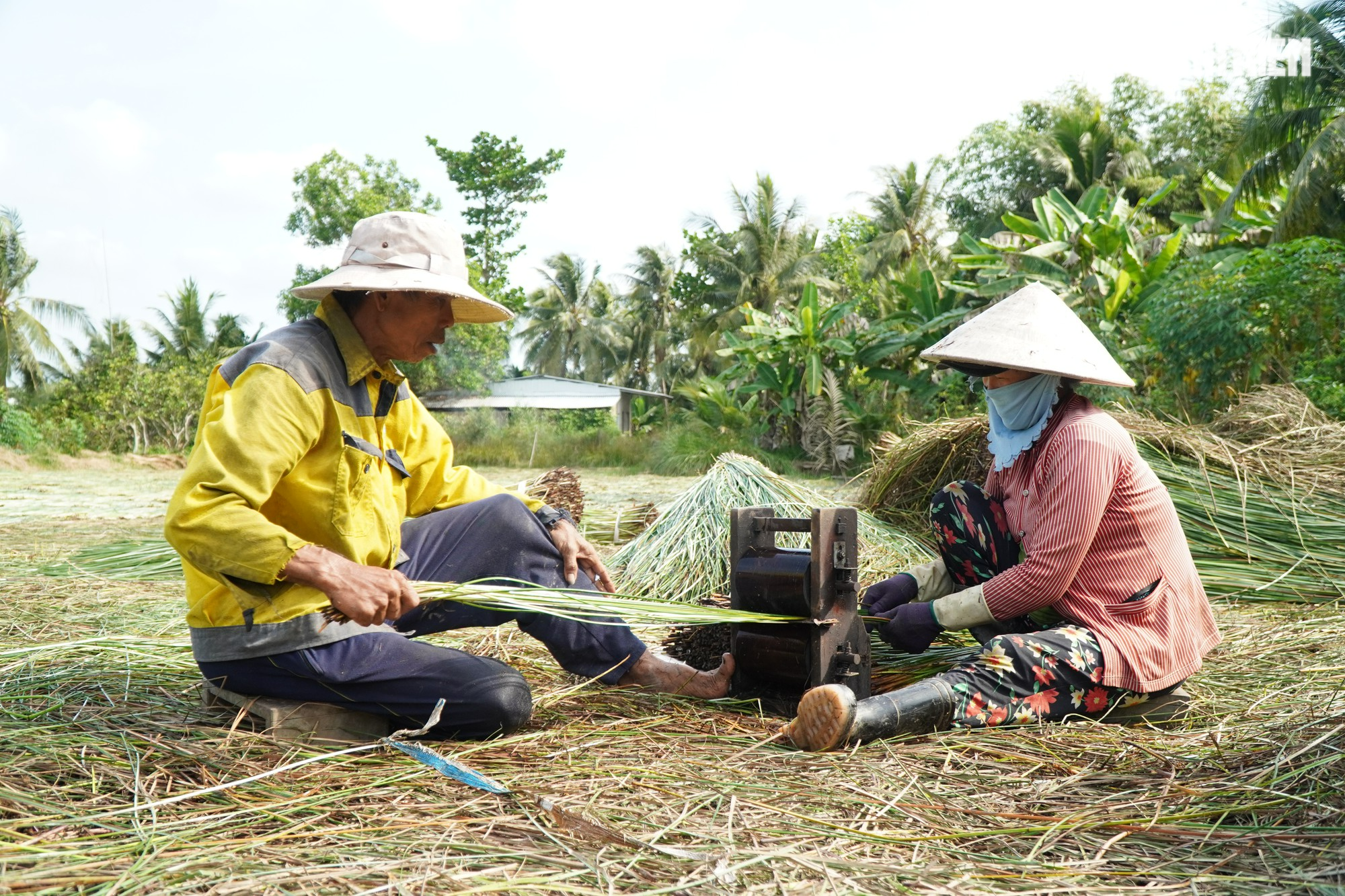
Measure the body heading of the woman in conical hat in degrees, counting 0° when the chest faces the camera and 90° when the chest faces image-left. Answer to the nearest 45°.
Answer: approximately 90°

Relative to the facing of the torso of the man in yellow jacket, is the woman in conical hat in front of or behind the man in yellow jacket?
in front

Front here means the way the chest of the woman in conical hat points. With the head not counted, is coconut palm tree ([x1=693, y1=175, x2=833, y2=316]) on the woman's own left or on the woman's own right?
on the woman's own right

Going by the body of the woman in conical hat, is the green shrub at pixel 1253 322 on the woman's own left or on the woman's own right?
on the woman's own right

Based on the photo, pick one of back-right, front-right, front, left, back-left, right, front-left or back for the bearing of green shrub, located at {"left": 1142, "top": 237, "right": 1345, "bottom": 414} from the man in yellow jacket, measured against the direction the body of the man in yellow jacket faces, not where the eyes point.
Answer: front-left

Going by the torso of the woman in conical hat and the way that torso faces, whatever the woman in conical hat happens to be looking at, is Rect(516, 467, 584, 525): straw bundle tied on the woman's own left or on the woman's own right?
on the woman's own right

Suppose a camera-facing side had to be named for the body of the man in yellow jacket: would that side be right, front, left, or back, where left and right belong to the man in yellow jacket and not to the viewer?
right

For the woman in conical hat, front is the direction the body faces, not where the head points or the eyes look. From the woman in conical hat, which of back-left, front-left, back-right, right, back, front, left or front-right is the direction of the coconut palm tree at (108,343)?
front-right

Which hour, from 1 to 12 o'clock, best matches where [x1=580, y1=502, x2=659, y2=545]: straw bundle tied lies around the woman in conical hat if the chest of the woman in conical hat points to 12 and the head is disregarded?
The straw bundle tied is roughly at 2 o'clock from the woman in conical hat.

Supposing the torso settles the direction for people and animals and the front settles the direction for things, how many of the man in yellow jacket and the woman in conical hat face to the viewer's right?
1

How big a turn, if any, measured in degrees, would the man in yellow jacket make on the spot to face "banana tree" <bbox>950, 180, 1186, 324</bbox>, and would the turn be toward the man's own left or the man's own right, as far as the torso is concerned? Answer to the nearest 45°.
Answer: approximately 45° to the man's own left

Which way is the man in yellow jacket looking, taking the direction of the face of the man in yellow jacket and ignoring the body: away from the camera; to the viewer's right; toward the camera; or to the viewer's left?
to the viewer's right

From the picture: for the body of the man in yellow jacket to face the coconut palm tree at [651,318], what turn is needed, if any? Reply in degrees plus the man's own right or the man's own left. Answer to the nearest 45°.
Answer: approximately 90° to the man's own left
